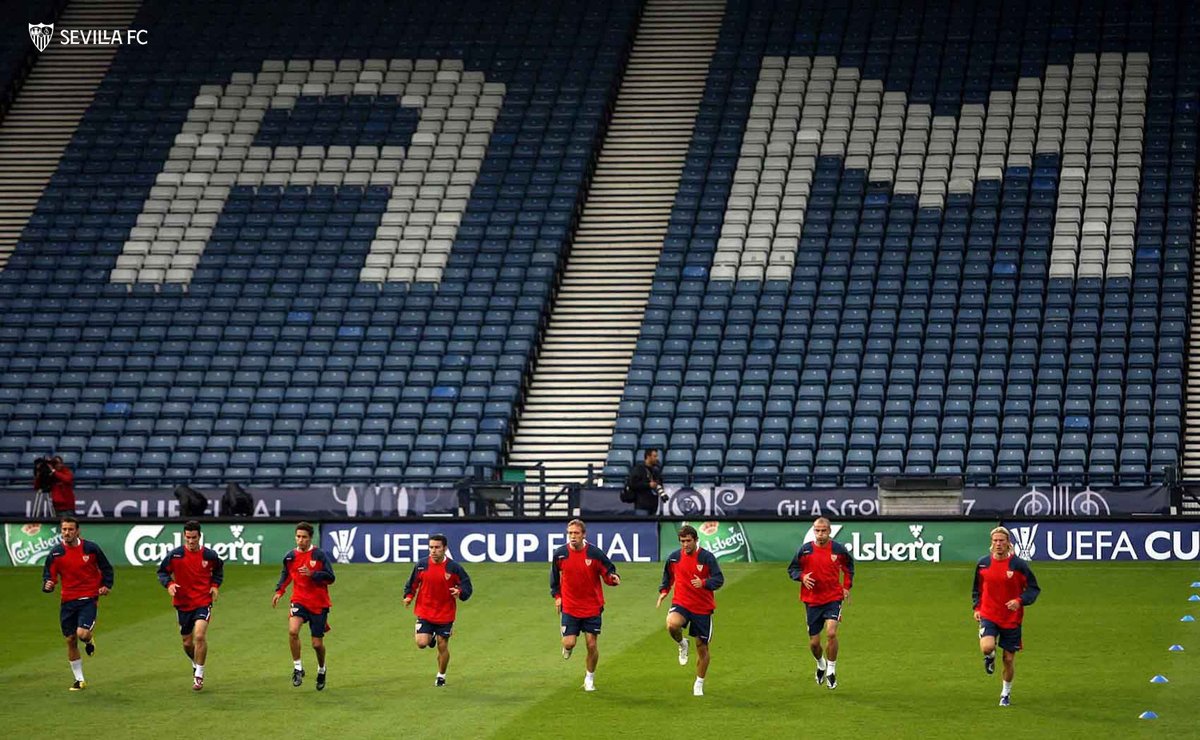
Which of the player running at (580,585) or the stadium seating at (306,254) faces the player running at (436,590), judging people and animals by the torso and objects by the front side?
the stadium seating

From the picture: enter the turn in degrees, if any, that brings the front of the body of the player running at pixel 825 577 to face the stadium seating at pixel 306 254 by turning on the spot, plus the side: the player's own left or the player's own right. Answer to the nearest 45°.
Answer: approximately 135° to the player's own right

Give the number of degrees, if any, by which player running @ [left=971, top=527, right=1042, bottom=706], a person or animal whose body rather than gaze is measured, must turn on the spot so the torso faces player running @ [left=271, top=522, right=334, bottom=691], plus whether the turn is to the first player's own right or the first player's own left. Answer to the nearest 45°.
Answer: approximately 90° to the first player's own right

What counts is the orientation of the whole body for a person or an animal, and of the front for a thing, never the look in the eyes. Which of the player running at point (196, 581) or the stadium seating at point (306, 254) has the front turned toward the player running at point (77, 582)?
the stadium seating

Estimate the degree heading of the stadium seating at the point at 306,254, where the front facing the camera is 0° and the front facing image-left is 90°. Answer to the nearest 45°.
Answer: approximately 0°

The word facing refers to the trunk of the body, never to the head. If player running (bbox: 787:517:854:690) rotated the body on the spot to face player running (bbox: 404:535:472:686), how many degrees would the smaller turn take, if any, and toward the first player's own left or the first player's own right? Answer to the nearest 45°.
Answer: approximately 90° to the first player's own right

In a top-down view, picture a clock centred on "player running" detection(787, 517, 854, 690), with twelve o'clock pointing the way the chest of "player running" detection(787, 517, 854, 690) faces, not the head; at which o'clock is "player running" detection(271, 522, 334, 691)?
"player running" detection(271, 522, 334, 691) is roughly at 3 o'clock from "player running" detection(787, 517, 854, 690).

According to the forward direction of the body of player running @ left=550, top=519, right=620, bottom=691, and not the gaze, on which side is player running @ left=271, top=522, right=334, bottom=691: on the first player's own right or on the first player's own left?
on the first player's own right

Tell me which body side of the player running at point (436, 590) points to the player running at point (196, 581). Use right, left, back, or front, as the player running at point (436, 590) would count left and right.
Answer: right

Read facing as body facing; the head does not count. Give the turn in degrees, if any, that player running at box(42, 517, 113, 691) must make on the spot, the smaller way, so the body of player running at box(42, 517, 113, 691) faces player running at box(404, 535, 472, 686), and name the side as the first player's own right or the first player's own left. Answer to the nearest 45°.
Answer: approximately 45° to the first player's own left

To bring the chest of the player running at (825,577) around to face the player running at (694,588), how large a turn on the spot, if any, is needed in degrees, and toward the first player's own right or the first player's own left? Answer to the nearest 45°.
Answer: approximately 90° to the first player's own right
